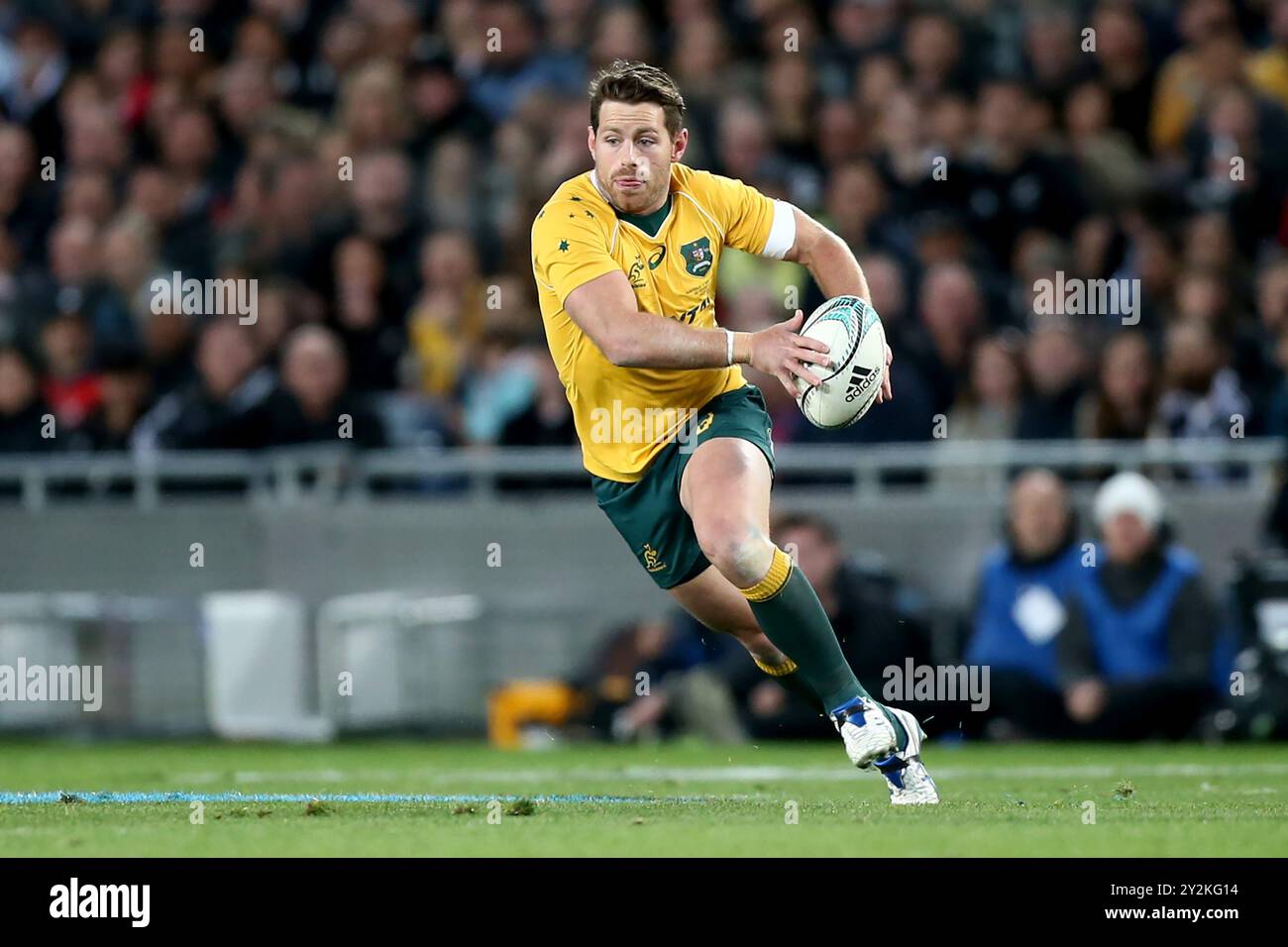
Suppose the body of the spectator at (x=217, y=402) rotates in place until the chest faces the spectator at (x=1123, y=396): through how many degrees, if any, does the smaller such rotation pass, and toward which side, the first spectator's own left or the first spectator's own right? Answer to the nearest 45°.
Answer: approximately 90° to the first spectator's own left

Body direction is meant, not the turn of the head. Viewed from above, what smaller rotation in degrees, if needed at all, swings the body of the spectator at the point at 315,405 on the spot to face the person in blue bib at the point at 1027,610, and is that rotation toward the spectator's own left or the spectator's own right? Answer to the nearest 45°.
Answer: approximately 45° to the spectator's own left

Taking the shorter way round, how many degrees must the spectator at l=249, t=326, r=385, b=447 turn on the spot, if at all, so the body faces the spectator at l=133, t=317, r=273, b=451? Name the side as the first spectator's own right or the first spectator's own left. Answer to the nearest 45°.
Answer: approximately 135° to the first spectator's own right

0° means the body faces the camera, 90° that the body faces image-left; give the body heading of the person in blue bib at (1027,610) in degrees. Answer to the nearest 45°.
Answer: approximately 0°

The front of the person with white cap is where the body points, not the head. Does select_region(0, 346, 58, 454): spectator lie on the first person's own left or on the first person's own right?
on the first person's own right

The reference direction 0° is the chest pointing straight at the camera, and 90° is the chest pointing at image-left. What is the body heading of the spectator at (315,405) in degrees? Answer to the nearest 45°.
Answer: approximately 0°

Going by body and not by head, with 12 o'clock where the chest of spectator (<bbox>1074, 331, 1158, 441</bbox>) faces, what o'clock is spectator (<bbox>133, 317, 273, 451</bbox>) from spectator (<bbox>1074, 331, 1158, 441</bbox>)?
spectator (<bbox>133, 317, 273, 451</bbox>) is roughly at 3 o'clock from spectator (<bbox>1074, 331, 1158, 441</bbox>).

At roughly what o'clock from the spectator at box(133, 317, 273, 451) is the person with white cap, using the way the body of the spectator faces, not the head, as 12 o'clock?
The person with white cap is roughly at 10 o'clock from the spectator.

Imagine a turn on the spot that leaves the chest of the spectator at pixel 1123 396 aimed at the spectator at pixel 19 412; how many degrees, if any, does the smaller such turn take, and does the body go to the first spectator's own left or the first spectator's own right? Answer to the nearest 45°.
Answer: approximately 90° to the first spectator's own right

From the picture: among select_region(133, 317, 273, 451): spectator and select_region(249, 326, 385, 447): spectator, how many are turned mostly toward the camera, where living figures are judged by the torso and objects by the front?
2
